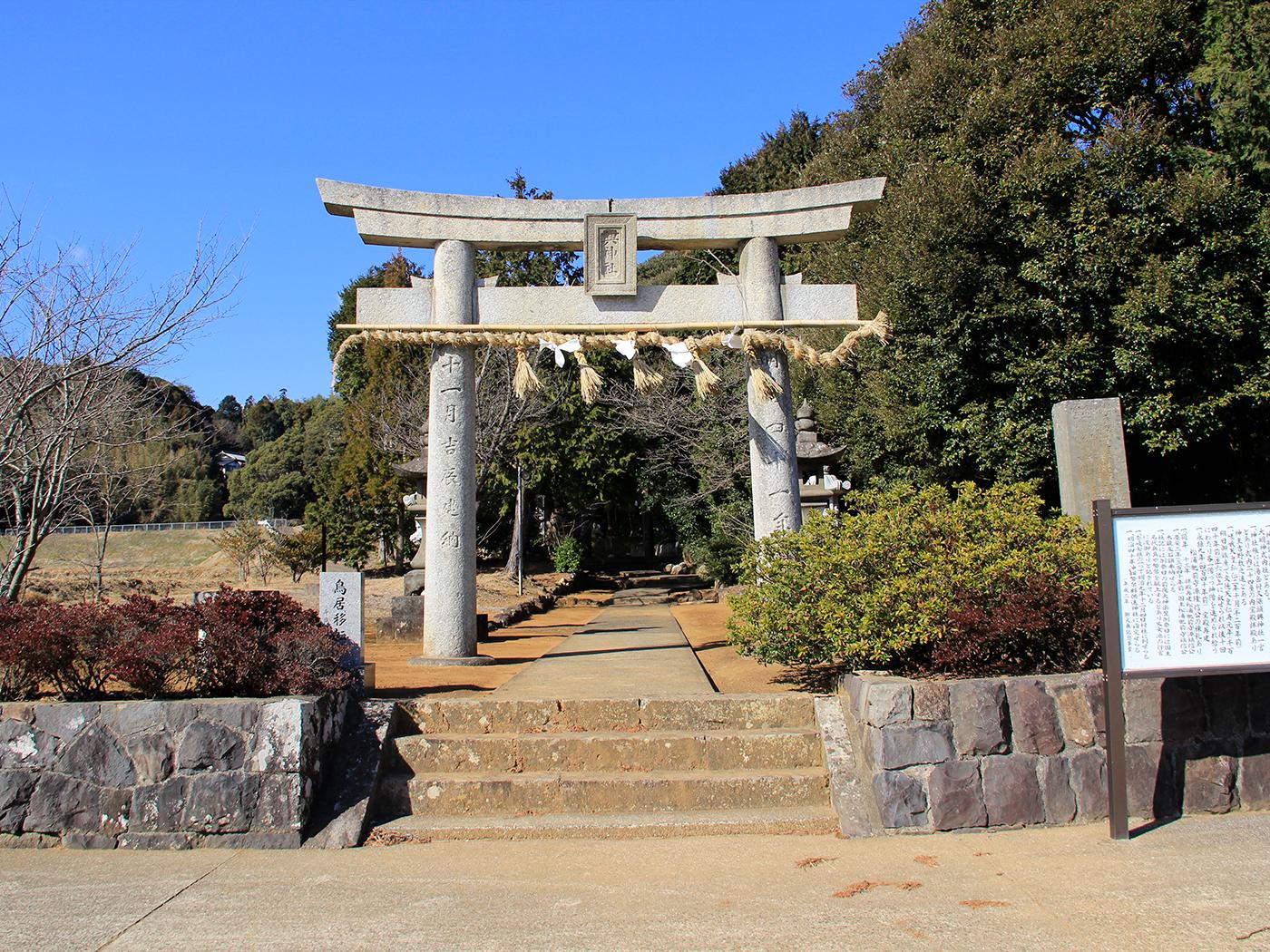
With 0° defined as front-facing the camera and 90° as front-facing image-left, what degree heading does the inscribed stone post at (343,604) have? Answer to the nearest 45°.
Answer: approximately 0°

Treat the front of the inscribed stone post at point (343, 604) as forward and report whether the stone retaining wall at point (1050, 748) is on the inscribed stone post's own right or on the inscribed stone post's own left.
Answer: on the inscribed stone post's own left

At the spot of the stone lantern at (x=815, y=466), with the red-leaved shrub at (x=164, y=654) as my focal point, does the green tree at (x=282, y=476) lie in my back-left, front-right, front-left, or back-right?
back-right

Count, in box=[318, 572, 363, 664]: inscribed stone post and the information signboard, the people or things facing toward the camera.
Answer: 2

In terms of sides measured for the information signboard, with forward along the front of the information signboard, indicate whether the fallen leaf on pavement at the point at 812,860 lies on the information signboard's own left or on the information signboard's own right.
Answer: on the information signboard's own right

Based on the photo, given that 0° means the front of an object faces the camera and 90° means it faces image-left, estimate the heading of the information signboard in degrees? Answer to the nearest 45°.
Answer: approximately 0°

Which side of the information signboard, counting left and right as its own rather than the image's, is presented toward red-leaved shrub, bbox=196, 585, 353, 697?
right

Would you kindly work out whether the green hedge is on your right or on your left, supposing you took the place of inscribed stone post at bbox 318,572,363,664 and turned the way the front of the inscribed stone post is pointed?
on your left

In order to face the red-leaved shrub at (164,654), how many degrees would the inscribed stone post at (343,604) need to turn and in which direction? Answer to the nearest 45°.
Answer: approximately 45° to its right

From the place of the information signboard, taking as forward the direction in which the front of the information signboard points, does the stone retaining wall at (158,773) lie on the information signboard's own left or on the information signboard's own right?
on the information signboard's own right

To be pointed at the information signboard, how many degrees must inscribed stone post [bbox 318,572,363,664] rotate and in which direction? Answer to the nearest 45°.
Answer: approximately 45° to its left
